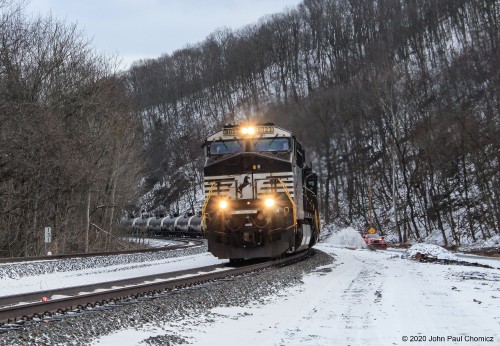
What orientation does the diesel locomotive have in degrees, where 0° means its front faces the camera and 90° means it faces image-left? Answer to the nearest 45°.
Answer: approximately 0°
